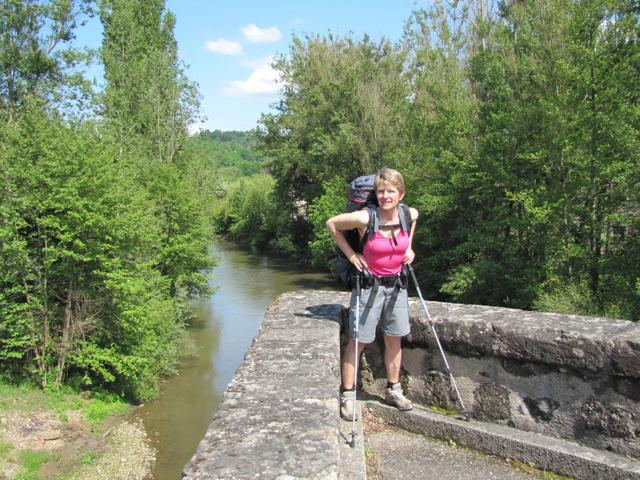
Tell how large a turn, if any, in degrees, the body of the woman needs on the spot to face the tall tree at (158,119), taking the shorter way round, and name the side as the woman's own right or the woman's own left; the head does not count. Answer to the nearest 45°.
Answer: approximately 180°

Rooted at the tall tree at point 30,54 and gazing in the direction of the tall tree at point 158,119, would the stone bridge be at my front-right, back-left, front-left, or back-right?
back-right

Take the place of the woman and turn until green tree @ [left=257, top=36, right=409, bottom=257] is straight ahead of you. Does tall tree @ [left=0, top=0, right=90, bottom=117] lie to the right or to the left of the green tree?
left

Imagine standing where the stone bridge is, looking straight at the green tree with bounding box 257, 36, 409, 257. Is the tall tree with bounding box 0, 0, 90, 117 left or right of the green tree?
left

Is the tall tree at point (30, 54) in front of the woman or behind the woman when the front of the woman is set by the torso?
behind

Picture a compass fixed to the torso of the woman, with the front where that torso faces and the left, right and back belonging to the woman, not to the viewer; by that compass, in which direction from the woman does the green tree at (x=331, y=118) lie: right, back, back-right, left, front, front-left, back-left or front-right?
back-left

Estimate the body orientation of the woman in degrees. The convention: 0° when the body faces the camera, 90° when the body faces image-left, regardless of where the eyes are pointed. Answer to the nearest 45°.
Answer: approximately 315°
